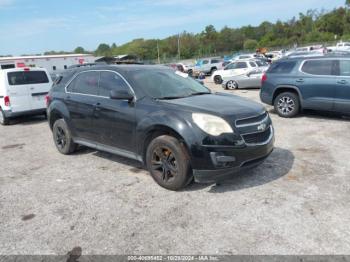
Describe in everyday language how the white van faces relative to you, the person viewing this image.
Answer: facing away from the viewer and to the left of the viewer

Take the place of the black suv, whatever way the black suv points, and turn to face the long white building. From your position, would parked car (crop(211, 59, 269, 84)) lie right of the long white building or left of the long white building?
right

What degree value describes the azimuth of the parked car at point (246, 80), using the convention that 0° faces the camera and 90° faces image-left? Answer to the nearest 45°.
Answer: approximately 90°

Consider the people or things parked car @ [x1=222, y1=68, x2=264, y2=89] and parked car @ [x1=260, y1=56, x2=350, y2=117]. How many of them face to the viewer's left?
1

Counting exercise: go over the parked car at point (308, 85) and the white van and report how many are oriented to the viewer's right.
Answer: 1

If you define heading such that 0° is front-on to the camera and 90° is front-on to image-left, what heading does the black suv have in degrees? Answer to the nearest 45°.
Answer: approximately 315°

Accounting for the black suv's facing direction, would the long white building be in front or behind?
behind

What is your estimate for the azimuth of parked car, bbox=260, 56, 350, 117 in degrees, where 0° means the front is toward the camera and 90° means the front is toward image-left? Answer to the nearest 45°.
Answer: approximately 270°

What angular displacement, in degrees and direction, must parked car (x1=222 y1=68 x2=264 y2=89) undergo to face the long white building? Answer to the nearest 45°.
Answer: approximately 45° to its right
